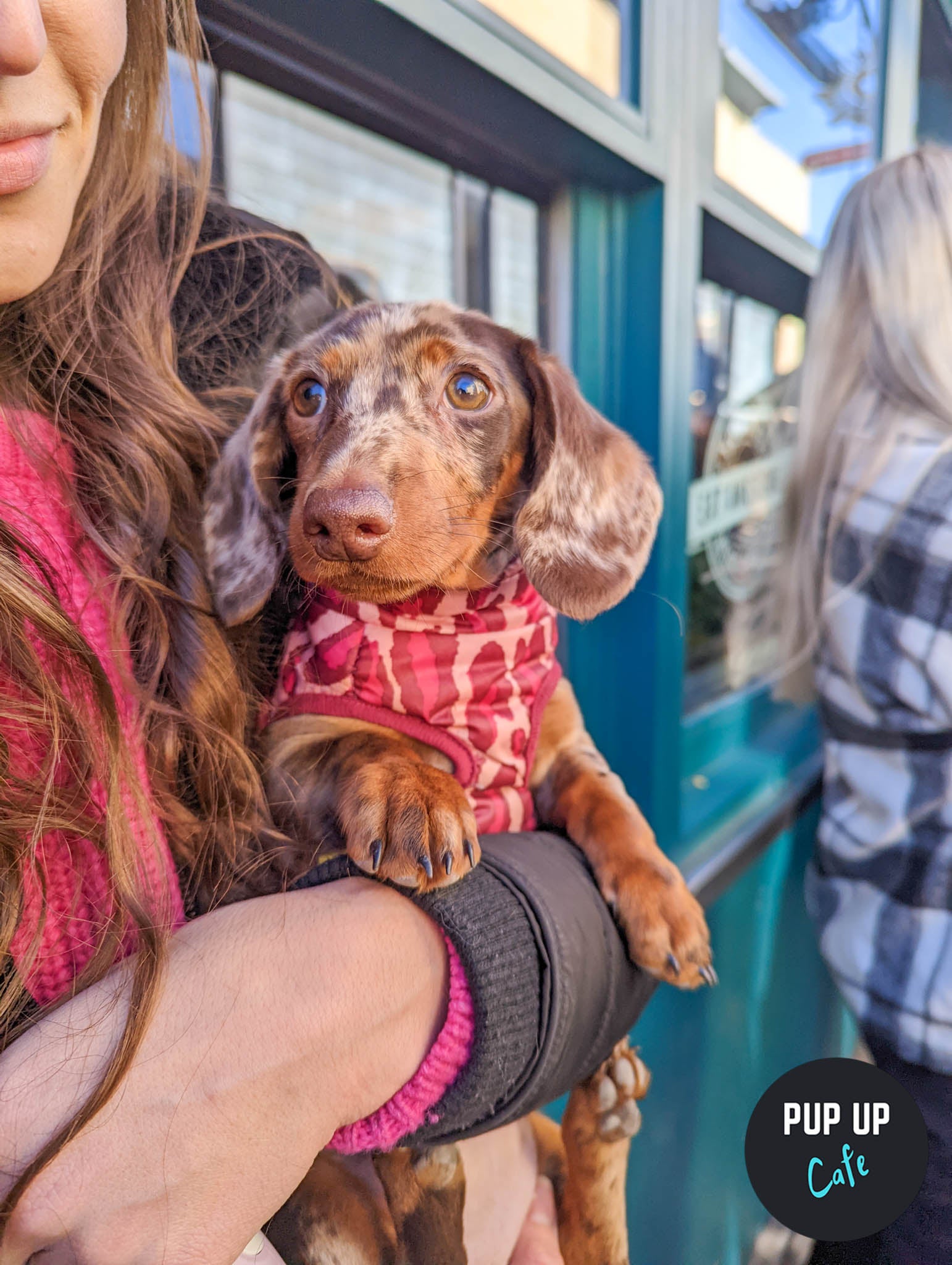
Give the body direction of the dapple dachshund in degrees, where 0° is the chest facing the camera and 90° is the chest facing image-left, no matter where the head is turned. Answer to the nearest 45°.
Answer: approximately 0°
